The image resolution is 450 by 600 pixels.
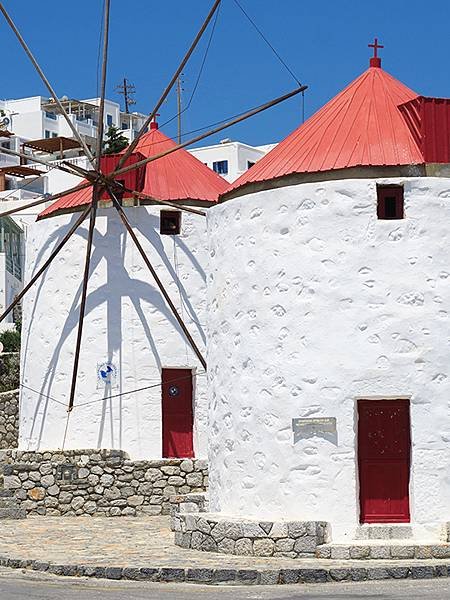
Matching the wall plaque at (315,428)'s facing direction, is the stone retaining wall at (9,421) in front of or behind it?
behind

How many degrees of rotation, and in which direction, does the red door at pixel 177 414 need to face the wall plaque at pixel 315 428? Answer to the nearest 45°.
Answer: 0° — it already faces it

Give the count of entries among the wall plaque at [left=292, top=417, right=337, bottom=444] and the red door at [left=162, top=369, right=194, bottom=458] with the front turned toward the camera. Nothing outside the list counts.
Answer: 2

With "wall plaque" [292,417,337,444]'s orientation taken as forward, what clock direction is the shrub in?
The shrub is roughly at 5 o'clock from the wall plaque.

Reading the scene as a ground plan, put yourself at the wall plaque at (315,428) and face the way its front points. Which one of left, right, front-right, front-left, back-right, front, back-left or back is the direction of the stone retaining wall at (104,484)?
back-right

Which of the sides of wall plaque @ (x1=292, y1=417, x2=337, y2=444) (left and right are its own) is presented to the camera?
front

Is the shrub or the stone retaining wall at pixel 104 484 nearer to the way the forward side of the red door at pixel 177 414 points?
the stone retaining wall

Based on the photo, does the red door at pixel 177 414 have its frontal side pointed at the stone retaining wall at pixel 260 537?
yes

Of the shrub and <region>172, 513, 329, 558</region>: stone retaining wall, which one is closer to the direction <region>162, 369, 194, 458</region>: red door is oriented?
the stone retaining wall

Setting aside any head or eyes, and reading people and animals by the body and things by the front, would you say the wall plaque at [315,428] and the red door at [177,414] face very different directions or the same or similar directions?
same or similar directions
